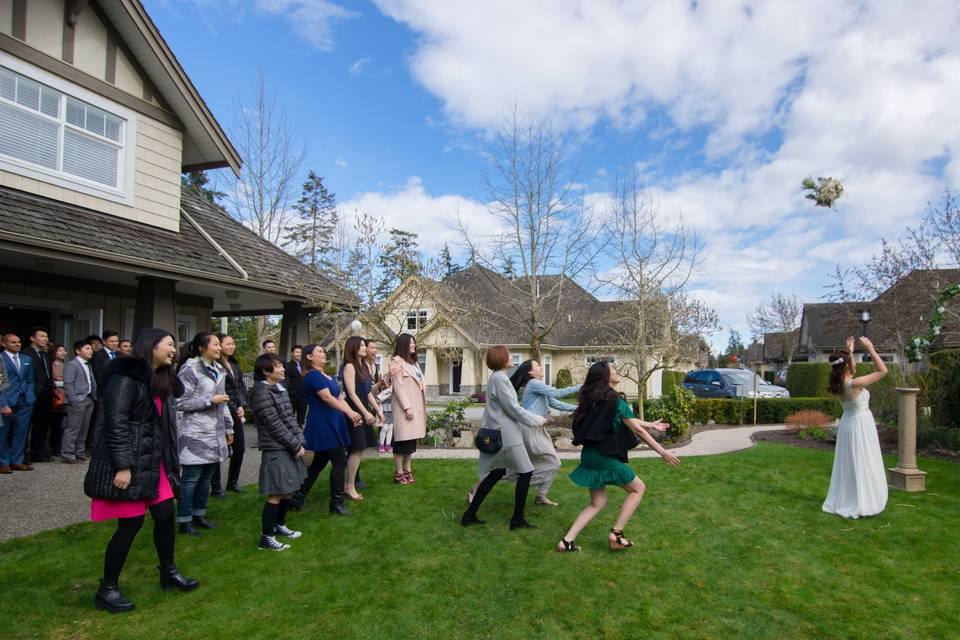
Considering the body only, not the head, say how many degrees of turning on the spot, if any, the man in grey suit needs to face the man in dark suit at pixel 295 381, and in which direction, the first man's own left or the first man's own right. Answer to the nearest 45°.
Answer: approximately 45° to the first man's own left

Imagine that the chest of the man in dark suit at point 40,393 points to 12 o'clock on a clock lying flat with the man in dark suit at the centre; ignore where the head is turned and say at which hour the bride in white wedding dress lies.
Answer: The bride in white wedding dress is roughly at 12 o'clock from the man in dark suit.

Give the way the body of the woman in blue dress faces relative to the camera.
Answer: to the viewer's right

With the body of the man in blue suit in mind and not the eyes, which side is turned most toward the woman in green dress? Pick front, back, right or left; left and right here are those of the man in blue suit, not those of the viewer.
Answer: front

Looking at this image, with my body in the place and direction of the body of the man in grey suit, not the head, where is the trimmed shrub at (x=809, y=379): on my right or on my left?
on my left

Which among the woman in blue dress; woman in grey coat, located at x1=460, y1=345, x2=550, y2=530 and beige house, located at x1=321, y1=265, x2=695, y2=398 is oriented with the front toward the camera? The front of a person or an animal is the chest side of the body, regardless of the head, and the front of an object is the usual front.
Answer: the beige house

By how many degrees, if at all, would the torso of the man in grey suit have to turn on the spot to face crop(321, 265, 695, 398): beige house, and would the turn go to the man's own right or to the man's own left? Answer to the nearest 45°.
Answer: approximately 90° to the man's own left

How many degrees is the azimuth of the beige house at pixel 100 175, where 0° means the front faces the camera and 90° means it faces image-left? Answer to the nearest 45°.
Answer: approximately 315°

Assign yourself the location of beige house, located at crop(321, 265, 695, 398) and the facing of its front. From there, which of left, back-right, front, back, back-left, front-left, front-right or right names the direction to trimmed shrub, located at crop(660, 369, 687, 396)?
left

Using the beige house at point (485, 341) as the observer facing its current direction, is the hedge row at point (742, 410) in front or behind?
in front

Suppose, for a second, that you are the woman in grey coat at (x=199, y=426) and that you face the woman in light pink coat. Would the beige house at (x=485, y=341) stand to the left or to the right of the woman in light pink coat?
left

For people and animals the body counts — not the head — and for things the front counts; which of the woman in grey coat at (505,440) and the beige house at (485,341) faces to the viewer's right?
the woman in grey coat

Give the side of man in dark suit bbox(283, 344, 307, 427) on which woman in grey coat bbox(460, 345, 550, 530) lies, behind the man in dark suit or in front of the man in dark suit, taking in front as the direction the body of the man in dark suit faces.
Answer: in front

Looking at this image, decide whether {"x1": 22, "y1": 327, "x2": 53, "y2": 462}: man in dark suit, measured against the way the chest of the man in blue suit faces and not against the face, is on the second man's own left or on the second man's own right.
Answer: on the second man's own left

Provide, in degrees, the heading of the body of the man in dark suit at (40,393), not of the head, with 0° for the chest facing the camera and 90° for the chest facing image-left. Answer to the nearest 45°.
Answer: approximately 315°
